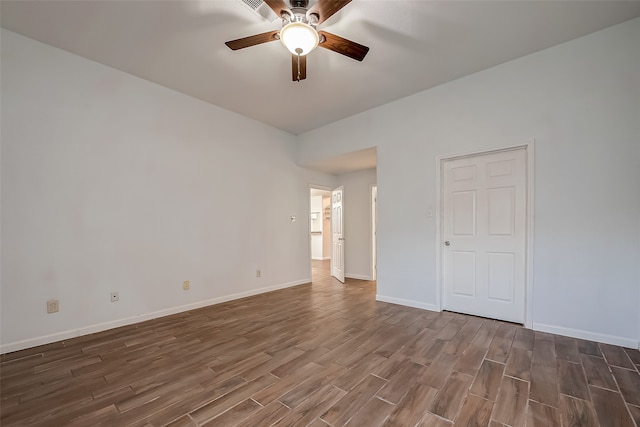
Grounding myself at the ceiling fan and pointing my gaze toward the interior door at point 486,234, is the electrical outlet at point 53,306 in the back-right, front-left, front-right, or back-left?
back-left

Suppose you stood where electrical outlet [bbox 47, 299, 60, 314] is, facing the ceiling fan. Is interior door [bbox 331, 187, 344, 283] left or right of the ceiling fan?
left

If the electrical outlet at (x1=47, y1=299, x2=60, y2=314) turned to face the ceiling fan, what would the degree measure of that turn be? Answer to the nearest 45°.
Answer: approximately 45° to its left

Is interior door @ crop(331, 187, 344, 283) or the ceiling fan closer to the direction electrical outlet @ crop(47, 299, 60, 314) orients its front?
the ceiling fan

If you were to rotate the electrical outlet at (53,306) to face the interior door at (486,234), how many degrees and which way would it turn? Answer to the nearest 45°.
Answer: approximately 45° to its left

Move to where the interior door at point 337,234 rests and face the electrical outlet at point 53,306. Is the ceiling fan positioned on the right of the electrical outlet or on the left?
left

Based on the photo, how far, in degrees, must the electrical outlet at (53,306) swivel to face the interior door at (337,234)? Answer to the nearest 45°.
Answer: approximately 90° to its left
